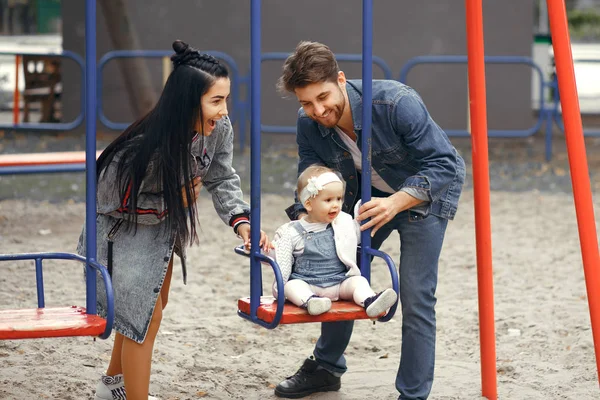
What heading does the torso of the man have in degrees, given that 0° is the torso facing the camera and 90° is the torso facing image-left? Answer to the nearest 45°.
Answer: approximately 45°

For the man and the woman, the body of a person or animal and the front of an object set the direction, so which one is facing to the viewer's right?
the woman

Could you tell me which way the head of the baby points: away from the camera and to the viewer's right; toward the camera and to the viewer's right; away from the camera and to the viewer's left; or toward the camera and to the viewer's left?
toward the camera and to the viewer's right

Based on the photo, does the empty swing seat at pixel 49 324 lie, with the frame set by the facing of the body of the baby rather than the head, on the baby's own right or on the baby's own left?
on the baby's own right

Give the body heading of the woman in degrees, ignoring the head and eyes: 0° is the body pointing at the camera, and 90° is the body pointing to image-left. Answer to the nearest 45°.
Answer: approximately 270°

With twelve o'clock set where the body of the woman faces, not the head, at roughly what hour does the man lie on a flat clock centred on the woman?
The man is roughly at 12 o'clock from the woman.

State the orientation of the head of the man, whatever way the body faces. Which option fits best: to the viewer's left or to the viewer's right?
to the viewer's left
